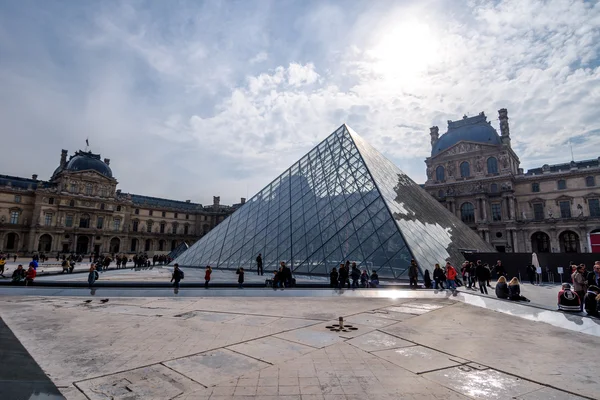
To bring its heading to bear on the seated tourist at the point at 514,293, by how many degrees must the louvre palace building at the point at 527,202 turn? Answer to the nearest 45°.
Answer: approximately 45° to its left

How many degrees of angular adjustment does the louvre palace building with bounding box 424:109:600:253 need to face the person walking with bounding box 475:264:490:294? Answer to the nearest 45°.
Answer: approximately 45° to its left

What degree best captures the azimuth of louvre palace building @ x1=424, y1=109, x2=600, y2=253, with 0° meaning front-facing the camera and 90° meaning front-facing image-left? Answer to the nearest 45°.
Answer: approximately 45°
